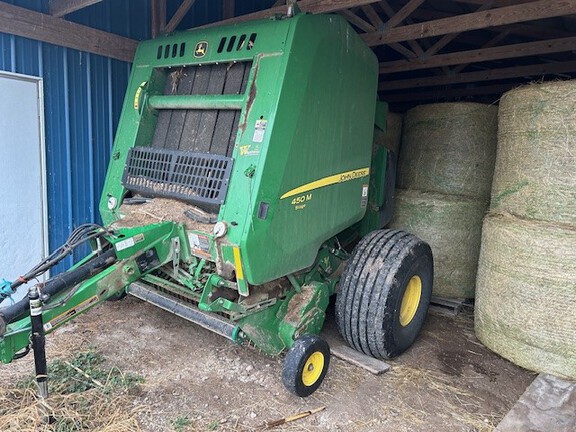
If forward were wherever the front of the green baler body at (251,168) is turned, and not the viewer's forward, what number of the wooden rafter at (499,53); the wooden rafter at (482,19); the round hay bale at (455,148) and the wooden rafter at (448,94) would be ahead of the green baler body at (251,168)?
0

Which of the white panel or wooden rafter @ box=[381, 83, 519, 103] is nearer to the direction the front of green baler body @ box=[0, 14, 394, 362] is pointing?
the white panel

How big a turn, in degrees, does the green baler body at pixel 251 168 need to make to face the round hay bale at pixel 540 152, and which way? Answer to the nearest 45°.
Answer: approximately 135° to its left

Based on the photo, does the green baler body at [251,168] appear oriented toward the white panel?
no

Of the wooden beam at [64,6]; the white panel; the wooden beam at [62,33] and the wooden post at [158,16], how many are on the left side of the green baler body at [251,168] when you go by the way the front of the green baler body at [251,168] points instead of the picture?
0

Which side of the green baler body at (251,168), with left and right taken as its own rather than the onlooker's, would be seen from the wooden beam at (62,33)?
right

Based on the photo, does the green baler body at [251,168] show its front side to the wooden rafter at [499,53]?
no

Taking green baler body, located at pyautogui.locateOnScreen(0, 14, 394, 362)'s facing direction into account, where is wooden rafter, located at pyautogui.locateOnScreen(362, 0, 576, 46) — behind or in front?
behind

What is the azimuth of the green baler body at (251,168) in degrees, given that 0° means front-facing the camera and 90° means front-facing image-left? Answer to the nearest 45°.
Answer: approximately 45°

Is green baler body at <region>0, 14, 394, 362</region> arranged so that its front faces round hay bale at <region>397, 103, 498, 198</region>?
no

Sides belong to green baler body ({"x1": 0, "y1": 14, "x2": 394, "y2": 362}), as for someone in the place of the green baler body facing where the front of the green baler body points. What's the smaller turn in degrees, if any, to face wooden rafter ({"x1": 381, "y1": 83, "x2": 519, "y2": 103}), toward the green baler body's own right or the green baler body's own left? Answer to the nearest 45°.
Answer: approximately 180°

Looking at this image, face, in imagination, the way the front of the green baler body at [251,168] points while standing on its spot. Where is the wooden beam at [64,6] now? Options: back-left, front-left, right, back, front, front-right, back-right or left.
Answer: right
